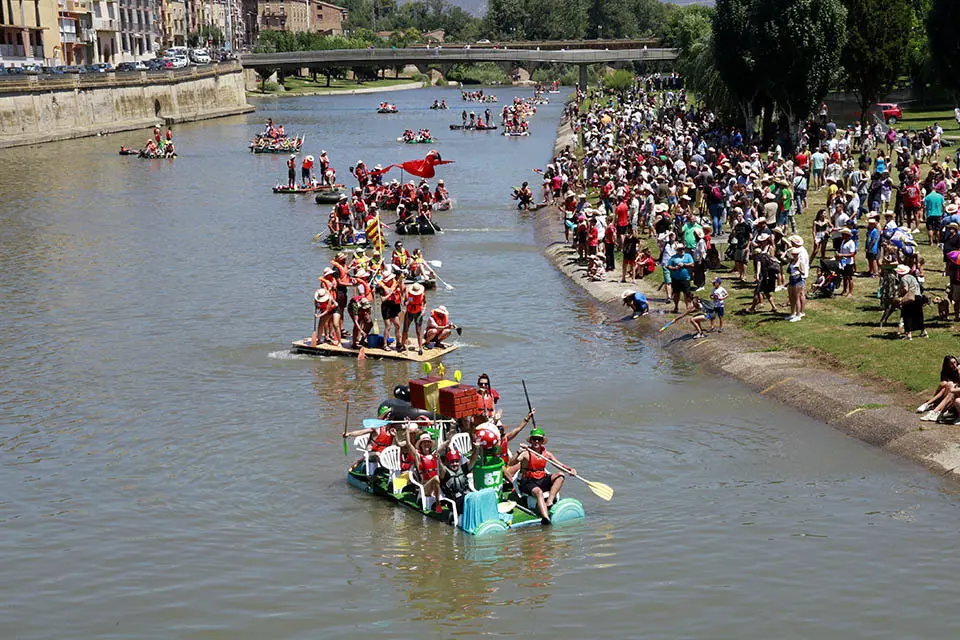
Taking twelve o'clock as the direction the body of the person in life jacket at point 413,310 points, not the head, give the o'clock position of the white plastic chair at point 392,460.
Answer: The white plastic chair is roughly at 12 o'clock from the person in life jacket.

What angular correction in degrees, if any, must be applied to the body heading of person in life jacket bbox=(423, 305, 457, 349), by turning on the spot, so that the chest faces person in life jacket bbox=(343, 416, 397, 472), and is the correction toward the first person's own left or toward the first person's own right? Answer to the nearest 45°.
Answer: approximately 45° to the first person's own right

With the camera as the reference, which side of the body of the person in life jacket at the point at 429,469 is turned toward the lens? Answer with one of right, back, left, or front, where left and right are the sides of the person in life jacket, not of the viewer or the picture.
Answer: front

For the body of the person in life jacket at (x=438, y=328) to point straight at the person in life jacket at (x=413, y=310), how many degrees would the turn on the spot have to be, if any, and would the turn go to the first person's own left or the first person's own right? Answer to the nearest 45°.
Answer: approximately 90° to the first person's own right

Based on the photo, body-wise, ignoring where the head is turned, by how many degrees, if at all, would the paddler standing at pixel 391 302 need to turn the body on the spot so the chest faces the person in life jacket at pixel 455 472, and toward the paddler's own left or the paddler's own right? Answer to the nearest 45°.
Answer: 0° — they already face them

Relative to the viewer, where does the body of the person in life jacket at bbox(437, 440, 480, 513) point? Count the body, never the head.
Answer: toward the camera

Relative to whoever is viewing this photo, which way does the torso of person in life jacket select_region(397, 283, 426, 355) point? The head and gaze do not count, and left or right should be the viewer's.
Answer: facing the viewer

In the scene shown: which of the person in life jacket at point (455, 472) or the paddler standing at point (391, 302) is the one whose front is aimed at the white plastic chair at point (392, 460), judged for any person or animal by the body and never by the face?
the paddler standing

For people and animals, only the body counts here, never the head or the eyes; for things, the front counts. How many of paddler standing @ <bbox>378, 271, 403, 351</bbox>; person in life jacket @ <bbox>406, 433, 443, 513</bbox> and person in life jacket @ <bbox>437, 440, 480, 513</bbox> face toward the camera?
3

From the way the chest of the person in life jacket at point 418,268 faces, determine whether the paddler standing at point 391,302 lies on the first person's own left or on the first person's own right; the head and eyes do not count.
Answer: on the first person's own right
